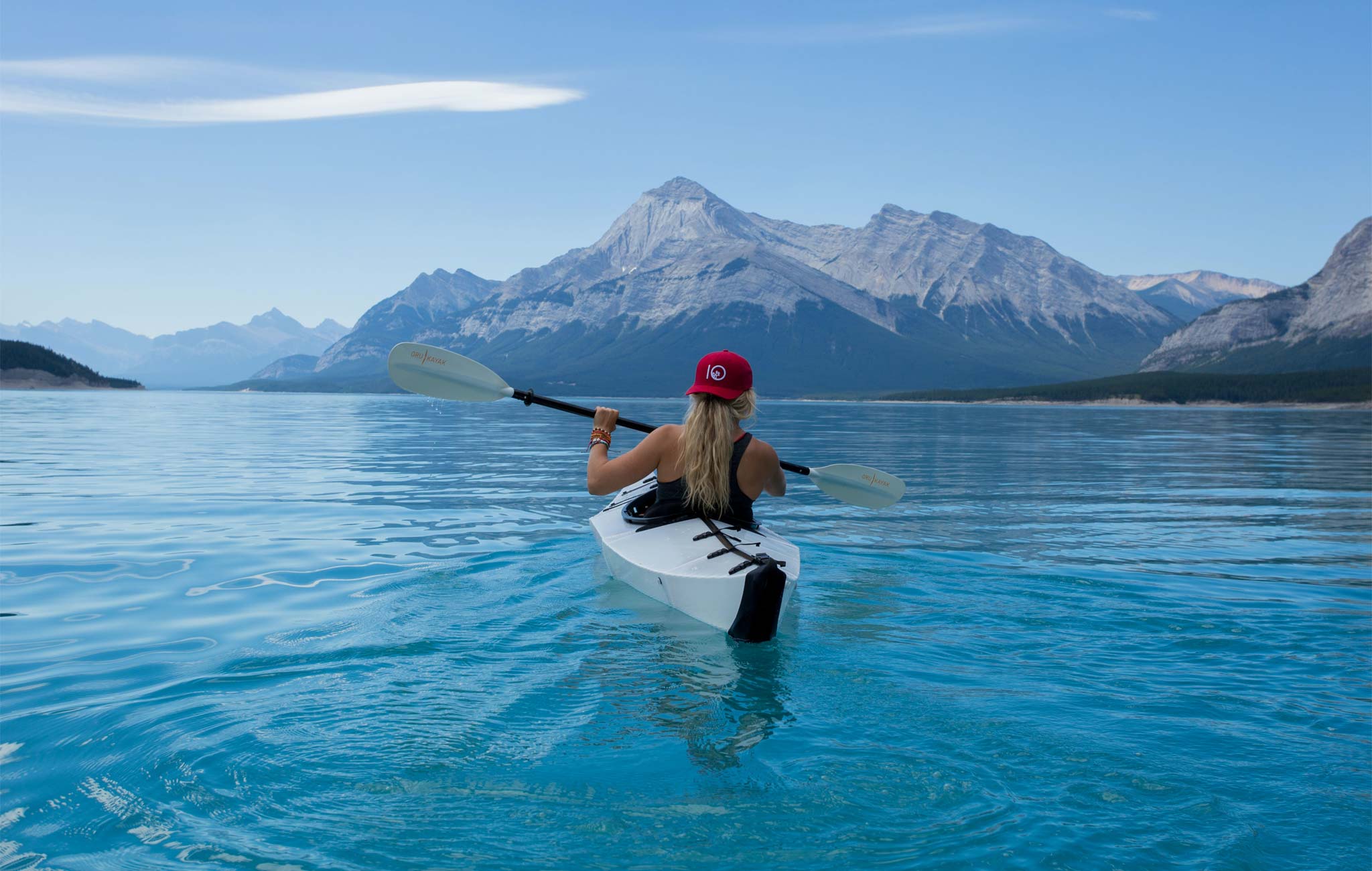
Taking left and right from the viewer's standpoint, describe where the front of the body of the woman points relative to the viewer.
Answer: facing away from the viewer
